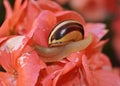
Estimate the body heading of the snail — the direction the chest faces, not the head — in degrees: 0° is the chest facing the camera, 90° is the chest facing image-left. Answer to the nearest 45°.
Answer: approximately 90°
